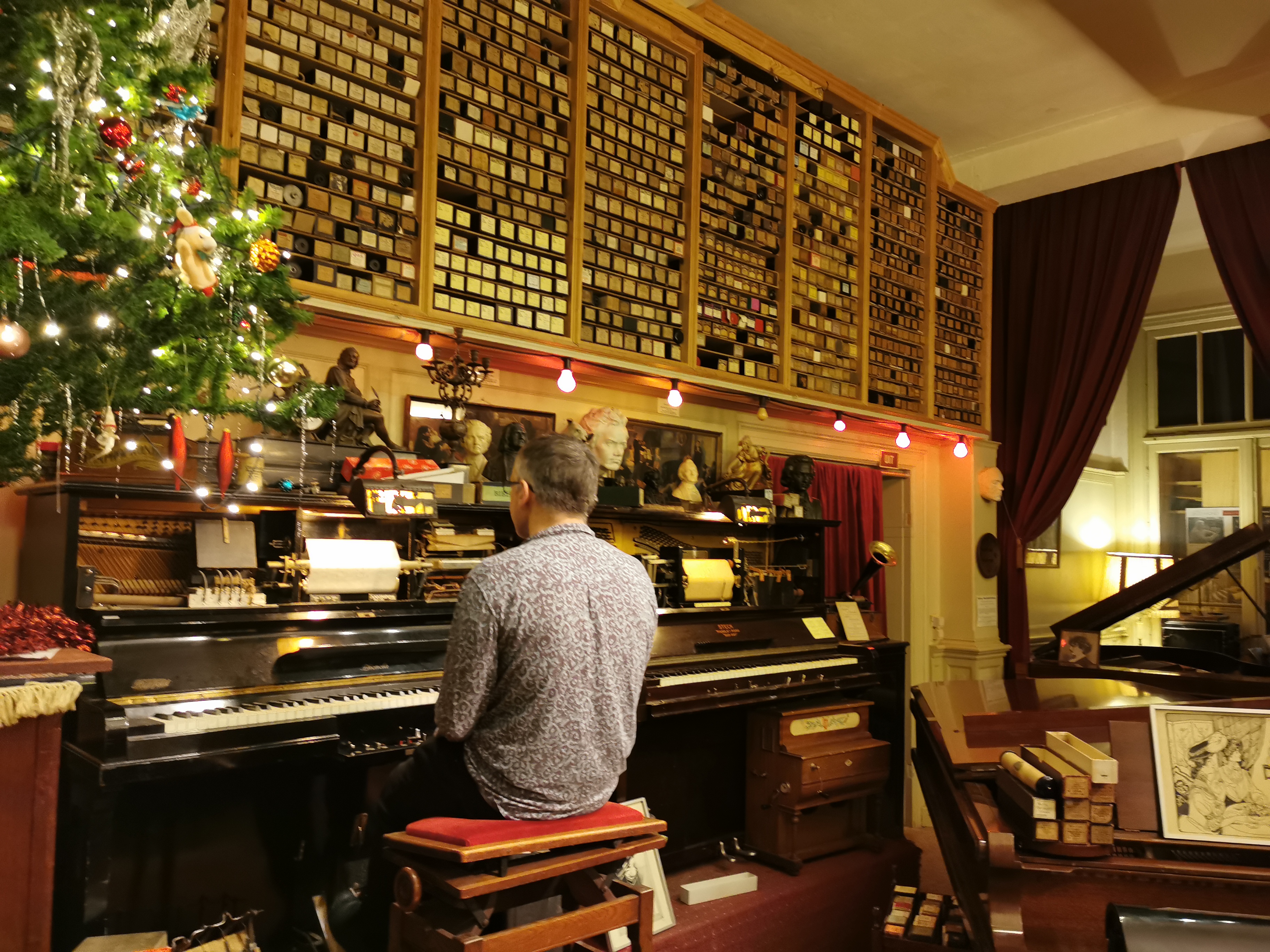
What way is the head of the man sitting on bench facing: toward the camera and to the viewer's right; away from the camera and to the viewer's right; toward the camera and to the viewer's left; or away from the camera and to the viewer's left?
away from the camera and to the viewer's left

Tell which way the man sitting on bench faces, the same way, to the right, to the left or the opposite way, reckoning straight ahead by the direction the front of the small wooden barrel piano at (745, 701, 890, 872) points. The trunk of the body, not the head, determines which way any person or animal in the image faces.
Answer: the opposite way

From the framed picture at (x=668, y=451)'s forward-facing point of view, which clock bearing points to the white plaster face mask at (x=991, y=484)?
The white plaster face mask is roughly at 9 o'clock from the framed picture.

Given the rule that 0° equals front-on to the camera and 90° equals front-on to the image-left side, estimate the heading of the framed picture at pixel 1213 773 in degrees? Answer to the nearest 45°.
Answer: approximately 0°

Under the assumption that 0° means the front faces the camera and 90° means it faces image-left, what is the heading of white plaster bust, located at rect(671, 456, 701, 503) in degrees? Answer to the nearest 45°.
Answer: approximately 315°

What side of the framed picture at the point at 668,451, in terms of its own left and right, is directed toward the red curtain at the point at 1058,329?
left

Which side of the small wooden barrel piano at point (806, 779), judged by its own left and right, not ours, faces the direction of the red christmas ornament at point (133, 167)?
right

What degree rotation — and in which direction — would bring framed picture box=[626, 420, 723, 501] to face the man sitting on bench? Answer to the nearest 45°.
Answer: approximately 45° to its right

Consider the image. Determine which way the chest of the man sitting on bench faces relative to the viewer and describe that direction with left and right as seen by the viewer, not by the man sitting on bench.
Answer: facing away from the viewer and to the left of the viewer
